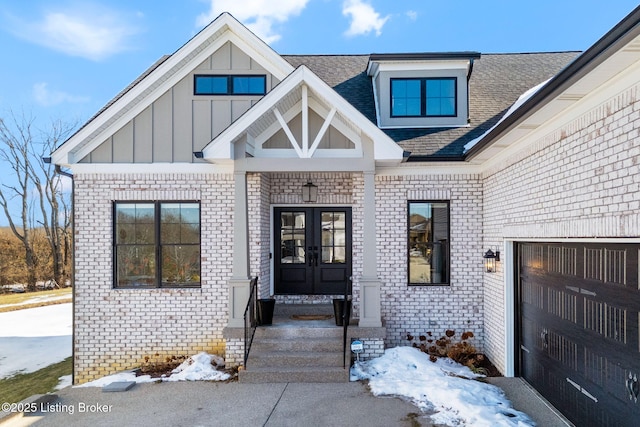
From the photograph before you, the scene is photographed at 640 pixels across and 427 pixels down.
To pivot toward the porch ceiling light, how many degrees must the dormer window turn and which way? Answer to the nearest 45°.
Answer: approximately 90° to its right

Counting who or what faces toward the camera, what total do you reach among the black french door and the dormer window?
2

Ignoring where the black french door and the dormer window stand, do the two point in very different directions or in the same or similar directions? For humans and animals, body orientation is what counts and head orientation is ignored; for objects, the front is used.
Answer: same or similar directions

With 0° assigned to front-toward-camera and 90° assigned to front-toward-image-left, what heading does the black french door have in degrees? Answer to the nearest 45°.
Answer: approximately 0°

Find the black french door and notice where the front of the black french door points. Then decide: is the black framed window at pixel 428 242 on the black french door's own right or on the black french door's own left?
on the black french door's own left

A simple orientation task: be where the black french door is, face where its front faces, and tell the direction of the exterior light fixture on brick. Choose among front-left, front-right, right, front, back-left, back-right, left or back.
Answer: front-left

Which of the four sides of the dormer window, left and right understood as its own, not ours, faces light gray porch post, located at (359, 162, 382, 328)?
front

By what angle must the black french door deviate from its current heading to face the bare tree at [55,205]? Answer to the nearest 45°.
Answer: approximately 135° to its right

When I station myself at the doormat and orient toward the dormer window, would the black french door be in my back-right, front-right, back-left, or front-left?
front-left

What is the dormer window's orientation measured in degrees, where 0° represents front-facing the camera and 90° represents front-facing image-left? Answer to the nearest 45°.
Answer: approximately 0°
